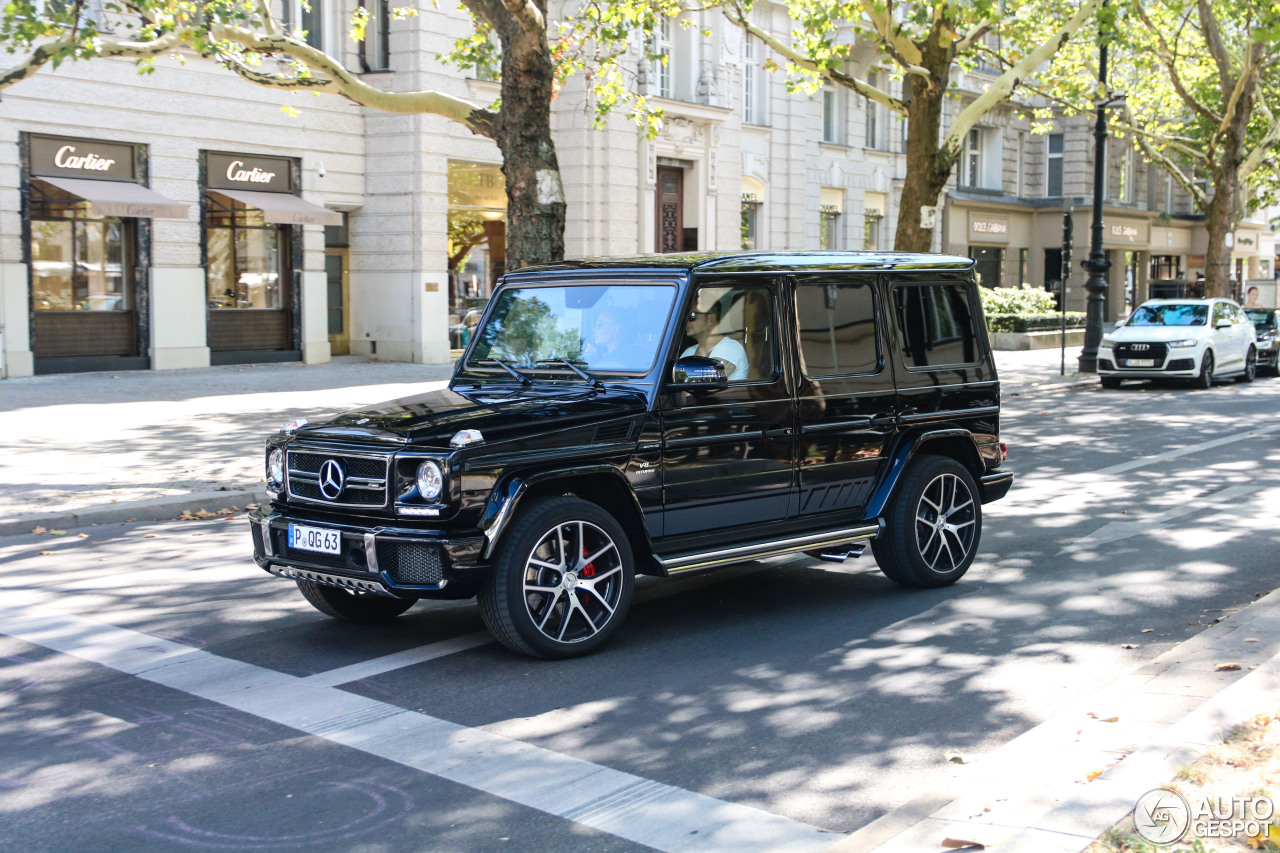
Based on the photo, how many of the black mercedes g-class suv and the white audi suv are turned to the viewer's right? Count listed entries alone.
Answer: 0

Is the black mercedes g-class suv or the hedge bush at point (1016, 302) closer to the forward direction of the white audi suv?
the black mercedes g-class suv

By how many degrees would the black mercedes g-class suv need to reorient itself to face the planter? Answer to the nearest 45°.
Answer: approximately 135° to its right

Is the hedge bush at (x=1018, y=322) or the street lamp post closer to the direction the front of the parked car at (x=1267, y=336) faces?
the street lamp post

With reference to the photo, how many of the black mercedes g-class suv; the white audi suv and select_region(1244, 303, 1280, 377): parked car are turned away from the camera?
0

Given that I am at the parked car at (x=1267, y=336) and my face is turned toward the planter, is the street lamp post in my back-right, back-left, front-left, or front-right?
front-left

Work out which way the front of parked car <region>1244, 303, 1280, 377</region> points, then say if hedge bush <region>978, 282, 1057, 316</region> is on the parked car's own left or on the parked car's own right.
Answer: on the parked car's own right

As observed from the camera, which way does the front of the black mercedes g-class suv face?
facing the viewer and to the left of the viewer

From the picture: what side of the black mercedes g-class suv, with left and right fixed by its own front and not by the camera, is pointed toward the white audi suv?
back

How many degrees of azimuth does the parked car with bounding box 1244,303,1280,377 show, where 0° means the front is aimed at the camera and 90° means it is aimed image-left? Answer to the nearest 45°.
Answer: approximately 45°

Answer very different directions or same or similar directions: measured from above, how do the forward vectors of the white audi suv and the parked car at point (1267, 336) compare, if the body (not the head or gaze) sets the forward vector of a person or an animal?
same or similar directions

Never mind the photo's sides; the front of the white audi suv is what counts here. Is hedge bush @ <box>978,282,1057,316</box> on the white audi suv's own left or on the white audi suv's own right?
on the white audi suv's own right

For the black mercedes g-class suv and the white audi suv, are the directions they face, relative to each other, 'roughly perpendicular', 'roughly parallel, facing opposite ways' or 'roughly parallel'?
roughly parallel

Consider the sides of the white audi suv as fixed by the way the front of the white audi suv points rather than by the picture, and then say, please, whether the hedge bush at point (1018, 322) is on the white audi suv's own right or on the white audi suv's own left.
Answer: on the white audi suv's own right

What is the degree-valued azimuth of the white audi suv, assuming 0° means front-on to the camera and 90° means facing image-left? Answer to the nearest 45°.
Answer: approximately 45°
